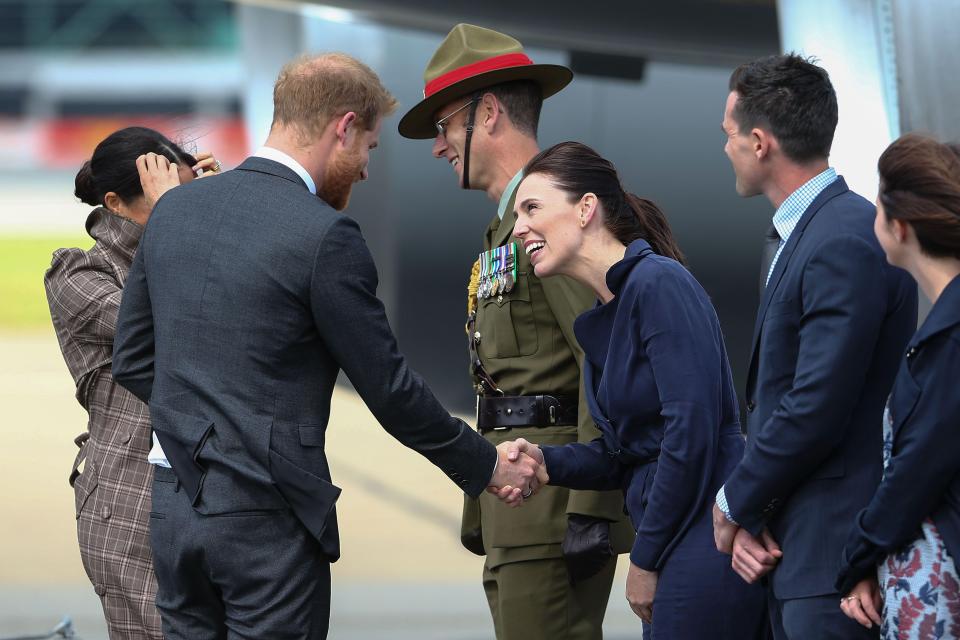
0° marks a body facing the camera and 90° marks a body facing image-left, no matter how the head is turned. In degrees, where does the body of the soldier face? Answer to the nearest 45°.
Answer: approximately 45°

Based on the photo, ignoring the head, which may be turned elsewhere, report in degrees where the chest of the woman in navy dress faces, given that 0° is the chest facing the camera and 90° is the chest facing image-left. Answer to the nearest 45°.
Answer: approximately 90°

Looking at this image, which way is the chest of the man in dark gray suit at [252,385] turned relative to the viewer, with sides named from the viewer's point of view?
facing away from the viewer and to the right of the viewer

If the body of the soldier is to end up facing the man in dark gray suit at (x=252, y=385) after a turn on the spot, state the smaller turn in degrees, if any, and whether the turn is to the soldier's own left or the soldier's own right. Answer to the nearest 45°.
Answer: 0° — they already face them

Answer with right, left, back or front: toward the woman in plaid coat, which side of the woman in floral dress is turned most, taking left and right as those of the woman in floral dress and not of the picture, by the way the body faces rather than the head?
front

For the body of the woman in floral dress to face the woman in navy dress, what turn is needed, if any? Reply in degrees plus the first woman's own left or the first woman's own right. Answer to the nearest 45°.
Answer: approximately 45° to the first woman's own right

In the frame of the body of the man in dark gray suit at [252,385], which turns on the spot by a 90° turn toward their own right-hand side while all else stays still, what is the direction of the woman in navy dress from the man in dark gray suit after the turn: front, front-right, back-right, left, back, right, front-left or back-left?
front-left

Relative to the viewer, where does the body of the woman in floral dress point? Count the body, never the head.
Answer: to the viewer's left

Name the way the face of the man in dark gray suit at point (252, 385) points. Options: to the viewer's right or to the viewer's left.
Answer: to the viewer's right

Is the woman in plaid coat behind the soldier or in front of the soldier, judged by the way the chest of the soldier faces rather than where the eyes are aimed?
in front

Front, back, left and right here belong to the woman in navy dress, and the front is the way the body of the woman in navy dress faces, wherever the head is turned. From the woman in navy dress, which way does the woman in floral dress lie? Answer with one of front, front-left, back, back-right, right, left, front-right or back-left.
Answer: back-left
